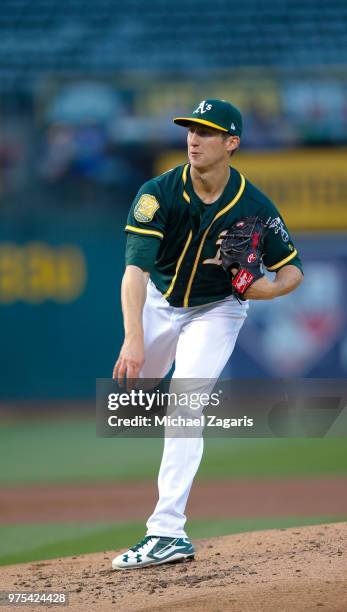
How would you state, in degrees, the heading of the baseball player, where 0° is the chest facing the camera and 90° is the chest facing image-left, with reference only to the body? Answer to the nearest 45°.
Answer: approximately 45°
